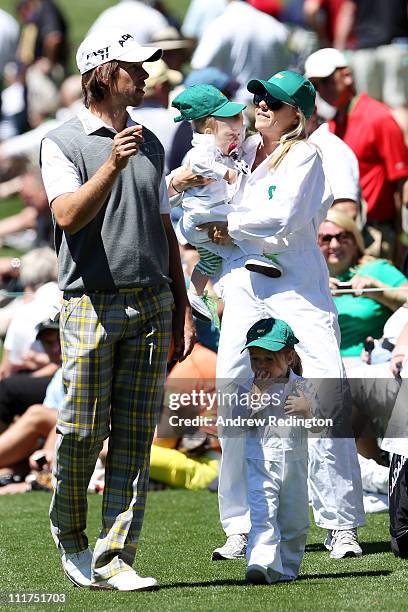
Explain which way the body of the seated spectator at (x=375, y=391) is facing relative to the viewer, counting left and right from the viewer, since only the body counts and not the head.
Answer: facing the viewer and to the left of the viewer

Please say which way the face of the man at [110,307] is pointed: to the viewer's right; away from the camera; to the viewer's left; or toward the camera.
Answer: to the viewer's right

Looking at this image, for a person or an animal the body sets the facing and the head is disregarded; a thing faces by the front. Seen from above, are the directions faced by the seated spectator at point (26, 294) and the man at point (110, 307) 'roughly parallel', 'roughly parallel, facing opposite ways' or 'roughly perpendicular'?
roughly perpendicular

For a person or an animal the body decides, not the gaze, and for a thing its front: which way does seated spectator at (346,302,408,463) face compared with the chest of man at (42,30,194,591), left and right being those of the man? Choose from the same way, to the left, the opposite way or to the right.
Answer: to the right

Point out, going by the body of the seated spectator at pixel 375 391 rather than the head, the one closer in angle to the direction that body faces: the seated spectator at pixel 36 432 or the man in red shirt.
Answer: the seated spectator

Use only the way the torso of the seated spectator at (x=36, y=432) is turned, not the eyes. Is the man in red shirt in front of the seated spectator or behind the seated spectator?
behind

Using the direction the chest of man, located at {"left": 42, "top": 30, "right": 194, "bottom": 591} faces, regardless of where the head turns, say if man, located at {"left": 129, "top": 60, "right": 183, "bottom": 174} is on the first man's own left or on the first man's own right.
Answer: on the first man's own left

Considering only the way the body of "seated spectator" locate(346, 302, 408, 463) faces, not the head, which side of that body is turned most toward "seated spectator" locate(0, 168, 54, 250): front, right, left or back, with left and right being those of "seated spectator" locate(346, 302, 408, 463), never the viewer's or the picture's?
right

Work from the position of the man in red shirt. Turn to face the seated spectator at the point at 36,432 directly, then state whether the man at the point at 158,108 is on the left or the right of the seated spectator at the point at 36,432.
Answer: right
